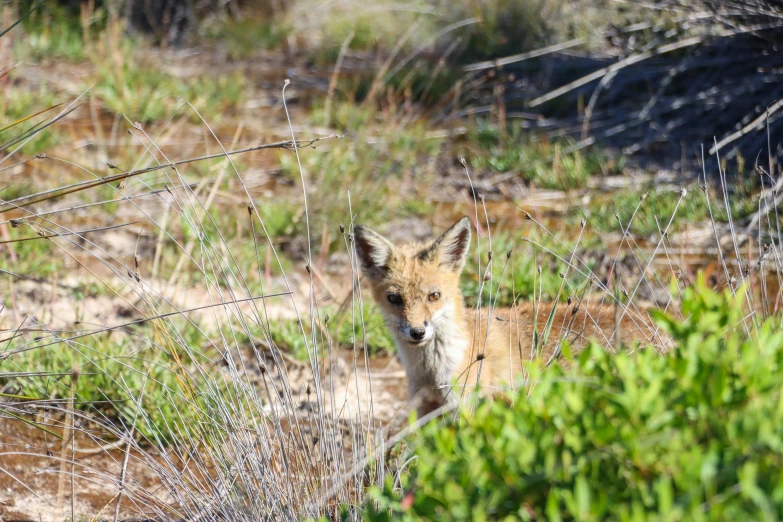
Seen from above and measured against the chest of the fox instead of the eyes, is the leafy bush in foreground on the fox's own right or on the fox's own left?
on the fox's own left

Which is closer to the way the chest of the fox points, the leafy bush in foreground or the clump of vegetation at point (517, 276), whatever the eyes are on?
the leafy bush in foreground

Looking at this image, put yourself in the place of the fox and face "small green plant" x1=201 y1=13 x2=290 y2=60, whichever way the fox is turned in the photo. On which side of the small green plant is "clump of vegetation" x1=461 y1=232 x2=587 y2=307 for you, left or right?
right

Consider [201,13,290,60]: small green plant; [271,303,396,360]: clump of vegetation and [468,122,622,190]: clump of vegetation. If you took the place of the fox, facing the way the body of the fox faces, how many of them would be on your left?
0

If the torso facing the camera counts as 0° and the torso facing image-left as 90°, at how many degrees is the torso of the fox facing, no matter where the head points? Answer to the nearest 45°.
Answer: approximately 45°

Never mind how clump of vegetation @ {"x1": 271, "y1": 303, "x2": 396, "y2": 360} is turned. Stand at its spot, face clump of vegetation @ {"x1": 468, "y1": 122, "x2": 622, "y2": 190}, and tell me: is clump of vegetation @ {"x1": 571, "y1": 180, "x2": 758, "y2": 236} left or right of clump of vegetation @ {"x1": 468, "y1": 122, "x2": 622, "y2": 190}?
right

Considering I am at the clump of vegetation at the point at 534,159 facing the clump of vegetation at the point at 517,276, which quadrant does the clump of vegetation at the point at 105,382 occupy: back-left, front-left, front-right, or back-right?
front-right

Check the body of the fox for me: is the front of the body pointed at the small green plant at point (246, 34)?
no

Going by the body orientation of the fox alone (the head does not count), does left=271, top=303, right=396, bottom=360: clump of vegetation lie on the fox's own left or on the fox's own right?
on the fox's own right

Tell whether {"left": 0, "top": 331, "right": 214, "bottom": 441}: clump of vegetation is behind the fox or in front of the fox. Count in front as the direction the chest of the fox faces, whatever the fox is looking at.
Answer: in front

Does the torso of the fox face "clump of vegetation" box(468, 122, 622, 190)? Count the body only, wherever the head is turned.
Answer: no

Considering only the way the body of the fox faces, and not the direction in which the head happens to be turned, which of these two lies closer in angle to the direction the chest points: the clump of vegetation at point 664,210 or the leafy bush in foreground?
the leafy bush in foreground

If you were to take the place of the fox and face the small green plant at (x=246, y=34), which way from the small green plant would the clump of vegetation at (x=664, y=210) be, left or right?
right

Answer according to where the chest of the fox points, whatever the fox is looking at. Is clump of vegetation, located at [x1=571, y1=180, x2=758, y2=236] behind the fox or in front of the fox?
behind

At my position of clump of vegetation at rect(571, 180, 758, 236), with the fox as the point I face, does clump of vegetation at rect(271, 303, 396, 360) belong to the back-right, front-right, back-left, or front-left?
front-right
